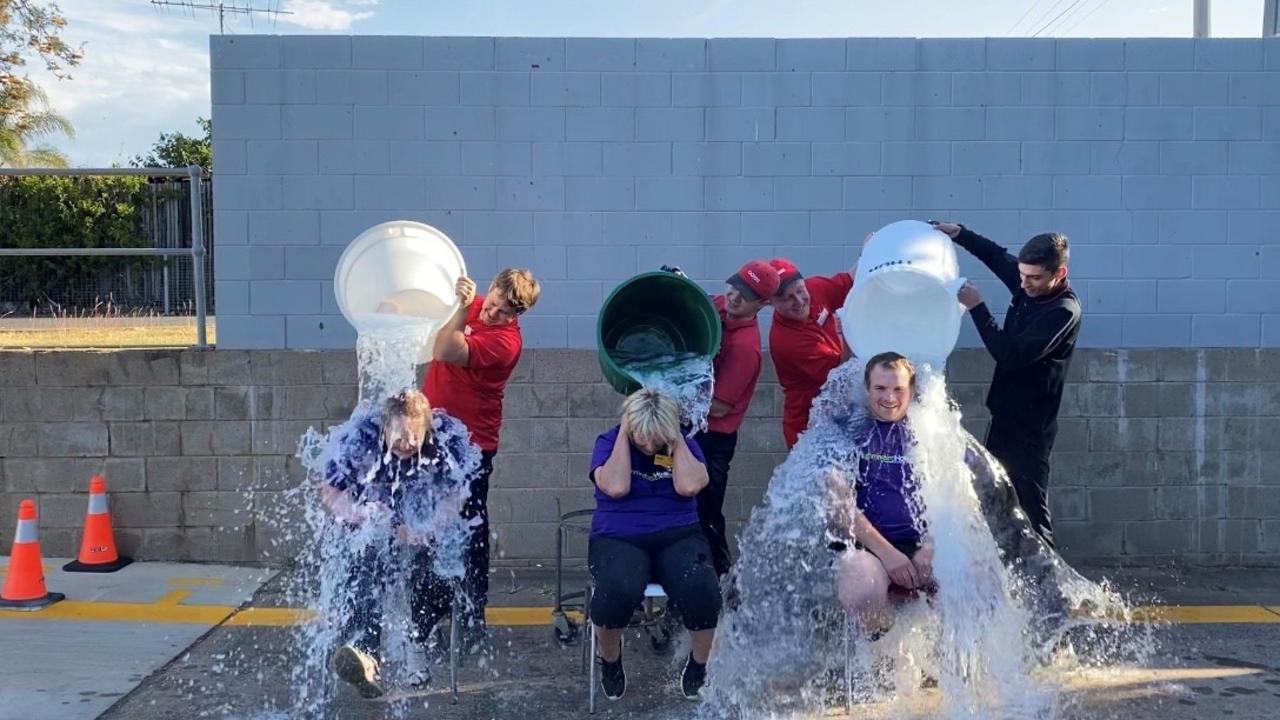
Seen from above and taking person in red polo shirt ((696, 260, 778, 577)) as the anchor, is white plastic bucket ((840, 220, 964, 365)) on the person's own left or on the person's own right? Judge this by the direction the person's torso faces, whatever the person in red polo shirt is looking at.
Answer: on the person's own left

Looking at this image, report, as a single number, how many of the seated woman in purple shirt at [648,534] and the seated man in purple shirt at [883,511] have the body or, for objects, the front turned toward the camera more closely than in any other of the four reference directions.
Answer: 2

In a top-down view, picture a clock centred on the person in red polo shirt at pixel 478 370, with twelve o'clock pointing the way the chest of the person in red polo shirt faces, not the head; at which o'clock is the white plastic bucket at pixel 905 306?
The white plastic bucket is roughly at 8 o'clock from the person in red polo shirt.

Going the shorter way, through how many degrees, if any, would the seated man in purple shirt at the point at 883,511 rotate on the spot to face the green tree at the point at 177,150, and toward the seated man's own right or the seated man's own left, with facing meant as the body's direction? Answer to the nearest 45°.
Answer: approximately 135° to the seated man's own right

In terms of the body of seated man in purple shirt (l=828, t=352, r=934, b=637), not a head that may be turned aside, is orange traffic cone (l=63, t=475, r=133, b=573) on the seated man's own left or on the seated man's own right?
on the seated man's own right

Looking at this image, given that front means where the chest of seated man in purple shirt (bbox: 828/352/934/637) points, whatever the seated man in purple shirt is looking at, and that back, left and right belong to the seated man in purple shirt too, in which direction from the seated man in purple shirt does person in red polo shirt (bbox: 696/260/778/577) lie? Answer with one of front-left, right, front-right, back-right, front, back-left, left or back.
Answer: back-right

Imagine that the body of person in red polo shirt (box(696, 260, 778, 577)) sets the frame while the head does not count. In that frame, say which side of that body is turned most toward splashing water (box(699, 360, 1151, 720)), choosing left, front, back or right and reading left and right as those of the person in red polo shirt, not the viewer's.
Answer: left

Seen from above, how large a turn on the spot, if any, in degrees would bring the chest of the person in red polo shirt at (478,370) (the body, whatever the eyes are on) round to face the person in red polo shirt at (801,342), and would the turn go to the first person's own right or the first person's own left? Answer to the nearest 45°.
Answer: approximately 135° to the first person's own left

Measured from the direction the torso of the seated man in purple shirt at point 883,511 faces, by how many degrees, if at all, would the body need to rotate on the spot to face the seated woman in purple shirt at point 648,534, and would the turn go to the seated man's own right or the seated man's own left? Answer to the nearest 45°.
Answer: approximately 90° to the seated man's own right
